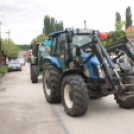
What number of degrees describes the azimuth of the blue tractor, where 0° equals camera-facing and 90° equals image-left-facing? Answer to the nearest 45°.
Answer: approximately 315°
